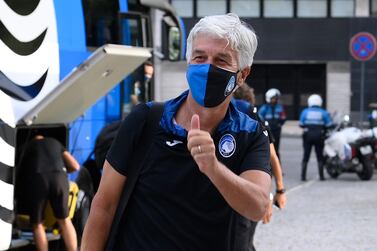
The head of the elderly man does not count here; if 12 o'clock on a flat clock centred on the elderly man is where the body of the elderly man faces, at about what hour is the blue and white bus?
The blue and white bus is roughly at 4 o'clock from the elderly man.

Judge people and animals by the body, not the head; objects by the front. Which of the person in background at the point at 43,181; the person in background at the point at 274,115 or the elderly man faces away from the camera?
the person in background at the point at 43,181

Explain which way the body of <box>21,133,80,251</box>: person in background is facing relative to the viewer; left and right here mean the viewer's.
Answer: facing away from the viewer

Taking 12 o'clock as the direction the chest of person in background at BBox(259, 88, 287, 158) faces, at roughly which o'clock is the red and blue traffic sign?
The red and blue traffic sign is roughly at 7 o'clock from the person in background.

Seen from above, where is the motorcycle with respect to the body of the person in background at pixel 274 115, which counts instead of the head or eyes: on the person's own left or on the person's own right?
on the person's own left
